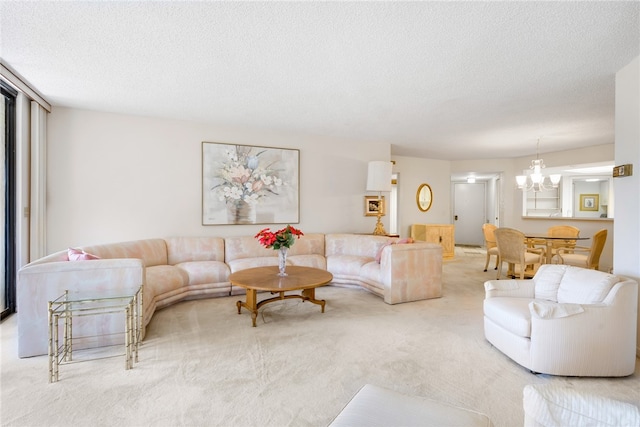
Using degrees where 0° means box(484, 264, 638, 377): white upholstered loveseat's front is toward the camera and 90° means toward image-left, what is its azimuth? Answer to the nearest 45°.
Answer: approximately 45°

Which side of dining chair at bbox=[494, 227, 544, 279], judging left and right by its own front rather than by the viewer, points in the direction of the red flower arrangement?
back

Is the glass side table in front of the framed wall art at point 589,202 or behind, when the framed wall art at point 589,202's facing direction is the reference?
in front

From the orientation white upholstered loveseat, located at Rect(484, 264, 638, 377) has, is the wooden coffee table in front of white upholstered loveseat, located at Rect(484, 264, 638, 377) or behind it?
in front

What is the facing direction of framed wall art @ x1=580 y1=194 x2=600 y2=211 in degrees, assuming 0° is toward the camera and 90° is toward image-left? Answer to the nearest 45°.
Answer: approximately 0°

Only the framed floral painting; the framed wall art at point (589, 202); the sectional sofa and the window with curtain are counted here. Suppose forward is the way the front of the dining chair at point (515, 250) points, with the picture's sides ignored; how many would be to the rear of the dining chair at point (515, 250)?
3

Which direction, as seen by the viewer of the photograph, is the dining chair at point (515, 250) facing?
facing away from the viewer and to the right of the viewer

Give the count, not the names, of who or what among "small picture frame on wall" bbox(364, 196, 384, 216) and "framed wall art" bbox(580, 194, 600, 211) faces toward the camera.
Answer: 2

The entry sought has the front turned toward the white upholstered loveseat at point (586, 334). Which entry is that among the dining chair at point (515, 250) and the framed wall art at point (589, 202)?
the framed wall art

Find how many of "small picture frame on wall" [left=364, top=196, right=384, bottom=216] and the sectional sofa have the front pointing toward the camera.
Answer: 2

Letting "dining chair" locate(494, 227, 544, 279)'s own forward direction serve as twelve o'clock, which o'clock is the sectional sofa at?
The sectional sofa is roughly at 6 o'clock from the dining chair.

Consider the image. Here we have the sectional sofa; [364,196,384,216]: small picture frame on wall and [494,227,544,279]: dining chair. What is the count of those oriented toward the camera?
2

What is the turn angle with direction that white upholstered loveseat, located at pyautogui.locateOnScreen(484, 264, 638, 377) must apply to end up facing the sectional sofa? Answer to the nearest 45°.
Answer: approximately 45° to its right

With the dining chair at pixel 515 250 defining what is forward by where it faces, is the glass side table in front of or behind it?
behind
